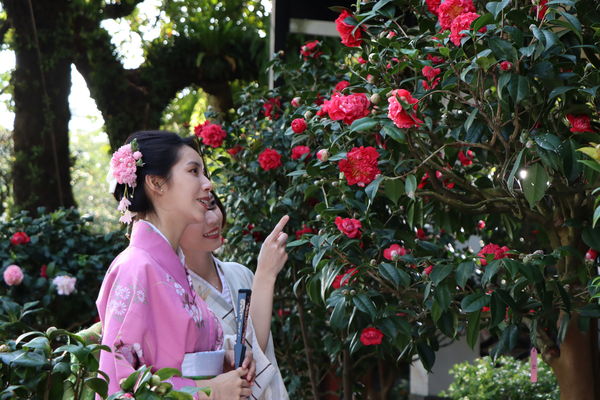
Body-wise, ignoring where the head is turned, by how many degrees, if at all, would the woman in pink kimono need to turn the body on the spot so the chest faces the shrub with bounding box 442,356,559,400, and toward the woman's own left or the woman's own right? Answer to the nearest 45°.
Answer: approximately 45° to the woman's own left

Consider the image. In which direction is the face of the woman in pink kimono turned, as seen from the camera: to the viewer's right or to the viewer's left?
to the viewer's right

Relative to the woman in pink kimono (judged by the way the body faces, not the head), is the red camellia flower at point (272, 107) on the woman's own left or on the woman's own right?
on the woman's own left

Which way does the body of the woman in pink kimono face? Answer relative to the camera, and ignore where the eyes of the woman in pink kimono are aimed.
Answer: to the viewer's right

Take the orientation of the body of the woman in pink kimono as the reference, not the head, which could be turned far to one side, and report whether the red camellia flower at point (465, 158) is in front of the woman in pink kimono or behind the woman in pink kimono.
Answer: in front

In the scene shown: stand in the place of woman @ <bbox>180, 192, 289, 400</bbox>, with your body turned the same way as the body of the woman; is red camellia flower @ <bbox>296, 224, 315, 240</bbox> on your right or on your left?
on your left

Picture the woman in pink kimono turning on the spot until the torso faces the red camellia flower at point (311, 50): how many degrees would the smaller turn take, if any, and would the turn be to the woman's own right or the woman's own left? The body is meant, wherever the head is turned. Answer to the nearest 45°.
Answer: approximately 45° to the woman's own left

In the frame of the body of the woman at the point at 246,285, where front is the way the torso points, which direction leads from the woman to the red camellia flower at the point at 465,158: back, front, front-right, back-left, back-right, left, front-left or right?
left

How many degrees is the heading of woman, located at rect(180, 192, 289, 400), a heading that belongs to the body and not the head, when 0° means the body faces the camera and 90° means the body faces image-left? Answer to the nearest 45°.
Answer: approximately 315°
